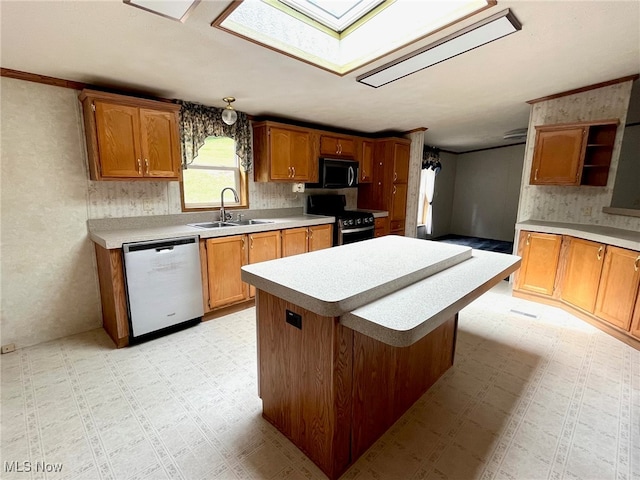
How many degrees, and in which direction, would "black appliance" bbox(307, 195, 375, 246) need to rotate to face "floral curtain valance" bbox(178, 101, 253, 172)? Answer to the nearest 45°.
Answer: approximately 90° to its right

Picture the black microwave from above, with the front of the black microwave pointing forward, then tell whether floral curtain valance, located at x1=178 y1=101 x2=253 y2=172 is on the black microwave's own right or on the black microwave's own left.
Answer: on the black microwave's own right

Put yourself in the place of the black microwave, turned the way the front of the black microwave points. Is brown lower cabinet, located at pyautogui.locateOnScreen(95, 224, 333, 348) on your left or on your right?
on your right

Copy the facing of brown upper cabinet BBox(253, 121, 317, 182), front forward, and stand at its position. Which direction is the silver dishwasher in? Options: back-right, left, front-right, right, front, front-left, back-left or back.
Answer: right

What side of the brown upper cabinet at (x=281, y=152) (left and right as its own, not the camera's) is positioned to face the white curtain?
left

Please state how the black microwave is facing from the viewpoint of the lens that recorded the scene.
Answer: facing the viewer and to the right of the viewer

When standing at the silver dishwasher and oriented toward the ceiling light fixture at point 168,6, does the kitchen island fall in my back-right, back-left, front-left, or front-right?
front-left

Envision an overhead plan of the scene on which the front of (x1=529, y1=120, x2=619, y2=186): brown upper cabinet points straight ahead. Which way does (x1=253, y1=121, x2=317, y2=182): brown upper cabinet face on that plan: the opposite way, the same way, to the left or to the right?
to the left

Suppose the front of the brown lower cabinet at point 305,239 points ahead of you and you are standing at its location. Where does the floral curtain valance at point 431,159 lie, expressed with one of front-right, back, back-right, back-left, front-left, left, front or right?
left

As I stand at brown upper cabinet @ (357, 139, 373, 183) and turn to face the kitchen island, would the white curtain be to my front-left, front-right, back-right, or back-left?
back-left

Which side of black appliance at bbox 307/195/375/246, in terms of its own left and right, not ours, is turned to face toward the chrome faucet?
right

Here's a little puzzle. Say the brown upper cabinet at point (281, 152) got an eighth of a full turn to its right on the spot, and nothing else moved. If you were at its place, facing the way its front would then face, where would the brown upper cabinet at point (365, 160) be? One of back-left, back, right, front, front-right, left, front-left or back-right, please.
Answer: back-left

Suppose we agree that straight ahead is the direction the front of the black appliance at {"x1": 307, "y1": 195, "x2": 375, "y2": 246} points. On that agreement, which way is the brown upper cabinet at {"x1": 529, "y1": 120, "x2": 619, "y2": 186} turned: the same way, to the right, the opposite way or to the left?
to the right

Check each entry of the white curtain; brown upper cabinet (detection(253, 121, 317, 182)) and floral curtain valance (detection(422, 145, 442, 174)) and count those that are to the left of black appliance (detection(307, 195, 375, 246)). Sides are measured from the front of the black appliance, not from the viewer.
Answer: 2

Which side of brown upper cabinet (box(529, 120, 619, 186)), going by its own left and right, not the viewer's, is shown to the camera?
front

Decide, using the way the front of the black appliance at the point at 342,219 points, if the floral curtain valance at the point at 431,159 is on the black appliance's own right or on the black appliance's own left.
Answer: on the black appliance's own left

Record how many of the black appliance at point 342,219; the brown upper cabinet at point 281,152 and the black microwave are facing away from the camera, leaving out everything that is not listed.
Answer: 0

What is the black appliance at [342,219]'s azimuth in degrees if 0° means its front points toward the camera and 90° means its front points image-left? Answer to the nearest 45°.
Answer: approximately 315°

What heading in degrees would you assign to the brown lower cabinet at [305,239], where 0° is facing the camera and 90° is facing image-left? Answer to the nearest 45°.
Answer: approximately 315°
